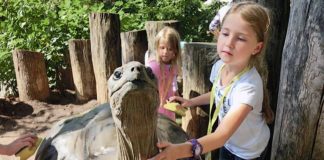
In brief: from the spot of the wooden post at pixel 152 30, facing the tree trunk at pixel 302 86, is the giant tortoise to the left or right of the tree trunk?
right

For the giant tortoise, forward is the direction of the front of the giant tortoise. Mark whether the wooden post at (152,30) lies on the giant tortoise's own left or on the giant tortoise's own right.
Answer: on the giant tortoise's own left

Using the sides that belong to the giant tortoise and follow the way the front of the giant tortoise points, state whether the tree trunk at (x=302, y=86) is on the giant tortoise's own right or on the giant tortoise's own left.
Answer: on the giant tortoise's own left

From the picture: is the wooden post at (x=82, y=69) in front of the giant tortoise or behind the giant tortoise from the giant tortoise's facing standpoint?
behind

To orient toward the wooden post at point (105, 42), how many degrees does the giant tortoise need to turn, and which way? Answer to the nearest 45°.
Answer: approximately 135° to its left

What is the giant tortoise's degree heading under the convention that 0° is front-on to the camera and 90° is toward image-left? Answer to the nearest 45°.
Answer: approximately 315°

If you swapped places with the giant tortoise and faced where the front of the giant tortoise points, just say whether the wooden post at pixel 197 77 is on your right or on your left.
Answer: on your left

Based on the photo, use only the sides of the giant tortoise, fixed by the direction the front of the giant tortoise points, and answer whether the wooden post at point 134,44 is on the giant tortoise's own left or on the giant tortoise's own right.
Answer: on the giant tortoise's own left
